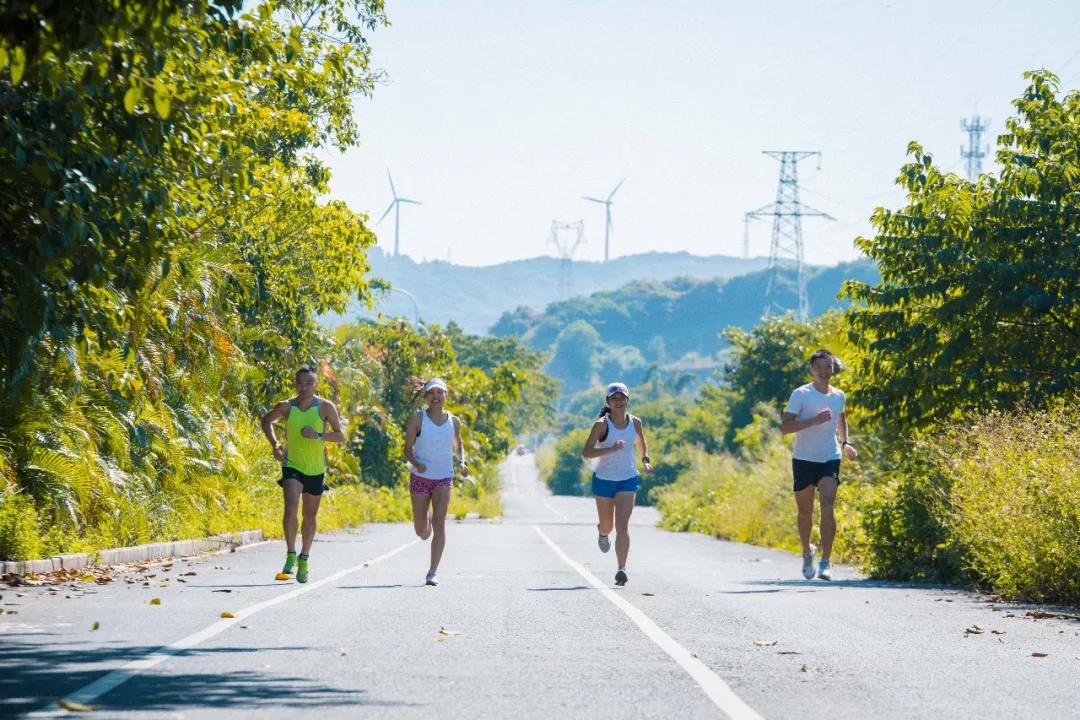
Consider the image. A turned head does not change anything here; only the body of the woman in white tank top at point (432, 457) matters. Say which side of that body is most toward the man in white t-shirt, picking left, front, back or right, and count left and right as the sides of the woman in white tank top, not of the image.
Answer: left

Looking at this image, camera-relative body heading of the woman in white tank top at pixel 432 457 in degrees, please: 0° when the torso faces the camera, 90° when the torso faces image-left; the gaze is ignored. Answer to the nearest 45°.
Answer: approximately 0°

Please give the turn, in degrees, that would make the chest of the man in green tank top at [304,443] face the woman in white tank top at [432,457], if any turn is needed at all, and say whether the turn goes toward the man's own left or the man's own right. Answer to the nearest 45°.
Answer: approximately 90° to the man's own left

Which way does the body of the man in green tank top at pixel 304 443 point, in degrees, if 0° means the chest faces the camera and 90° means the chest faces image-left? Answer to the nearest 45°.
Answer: approximately 0°

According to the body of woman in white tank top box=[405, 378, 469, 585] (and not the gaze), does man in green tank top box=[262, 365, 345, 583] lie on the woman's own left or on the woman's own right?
on the woman's own right

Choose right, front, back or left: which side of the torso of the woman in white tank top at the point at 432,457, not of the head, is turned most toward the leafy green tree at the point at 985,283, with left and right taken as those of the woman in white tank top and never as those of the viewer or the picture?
left

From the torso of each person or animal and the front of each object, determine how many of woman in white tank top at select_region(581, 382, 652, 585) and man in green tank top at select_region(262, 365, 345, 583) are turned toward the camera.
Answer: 2
